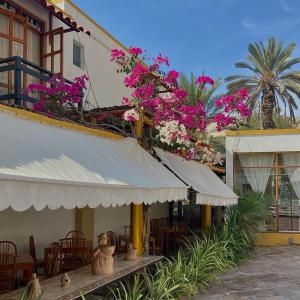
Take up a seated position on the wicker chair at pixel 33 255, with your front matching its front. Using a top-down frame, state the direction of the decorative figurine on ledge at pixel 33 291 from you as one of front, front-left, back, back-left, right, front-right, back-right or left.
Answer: right

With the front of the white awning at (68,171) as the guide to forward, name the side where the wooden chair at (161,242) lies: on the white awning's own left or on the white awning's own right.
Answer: on the white awning's own left

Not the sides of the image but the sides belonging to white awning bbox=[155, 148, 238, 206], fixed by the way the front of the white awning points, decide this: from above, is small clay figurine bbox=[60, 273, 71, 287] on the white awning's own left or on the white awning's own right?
on the white awning's own right

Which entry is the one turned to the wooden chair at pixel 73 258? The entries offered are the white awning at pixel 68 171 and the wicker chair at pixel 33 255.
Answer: the wicker chair

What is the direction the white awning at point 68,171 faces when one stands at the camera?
facing the viewer and to the right of the viewer

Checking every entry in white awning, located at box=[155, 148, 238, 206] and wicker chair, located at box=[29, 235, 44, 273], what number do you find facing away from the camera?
0

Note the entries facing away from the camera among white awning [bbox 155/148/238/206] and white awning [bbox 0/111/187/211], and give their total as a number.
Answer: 0

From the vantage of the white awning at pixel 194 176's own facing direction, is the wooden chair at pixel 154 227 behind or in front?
behind

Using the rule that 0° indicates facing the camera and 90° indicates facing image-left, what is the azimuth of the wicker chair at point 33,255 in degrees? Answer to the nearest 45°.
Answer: approximately 270°

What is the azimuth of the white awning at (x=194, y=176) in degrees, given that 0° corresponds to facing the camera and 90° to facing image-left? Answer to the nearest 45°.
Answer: approximately 315°

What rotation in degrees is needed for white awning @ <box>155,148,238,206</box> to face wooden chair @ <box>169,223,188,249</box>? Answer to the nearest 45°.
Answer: approximately 135° to its left

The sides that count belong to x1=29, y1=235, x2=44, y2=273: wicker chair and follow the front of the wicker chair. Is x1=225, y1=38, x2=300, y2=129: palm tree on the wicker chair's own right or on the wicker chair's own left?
on the wicker chair's own left
